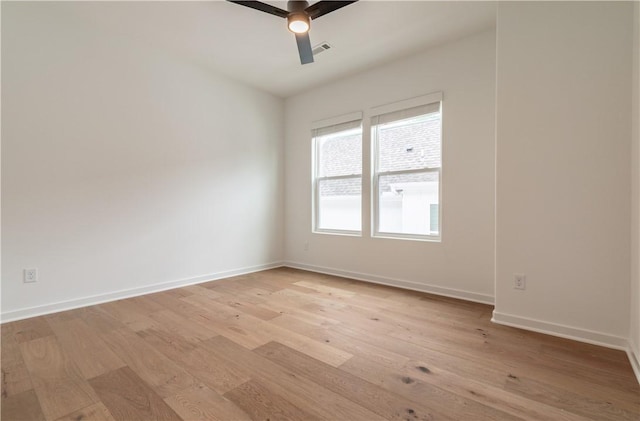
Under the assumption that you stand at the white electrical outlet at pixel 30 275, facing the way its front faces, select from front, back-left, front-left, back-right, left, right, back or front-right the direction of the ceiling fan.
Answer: front-left

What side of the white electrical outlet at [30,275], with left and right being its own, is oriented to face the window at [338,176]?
left

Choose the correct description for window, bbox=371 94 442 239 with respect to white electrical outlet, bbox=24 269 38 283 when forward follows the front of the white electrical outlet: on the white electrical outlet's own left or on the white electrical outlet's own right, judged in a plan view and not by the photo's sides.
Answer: on the white electrical outlet's own left
